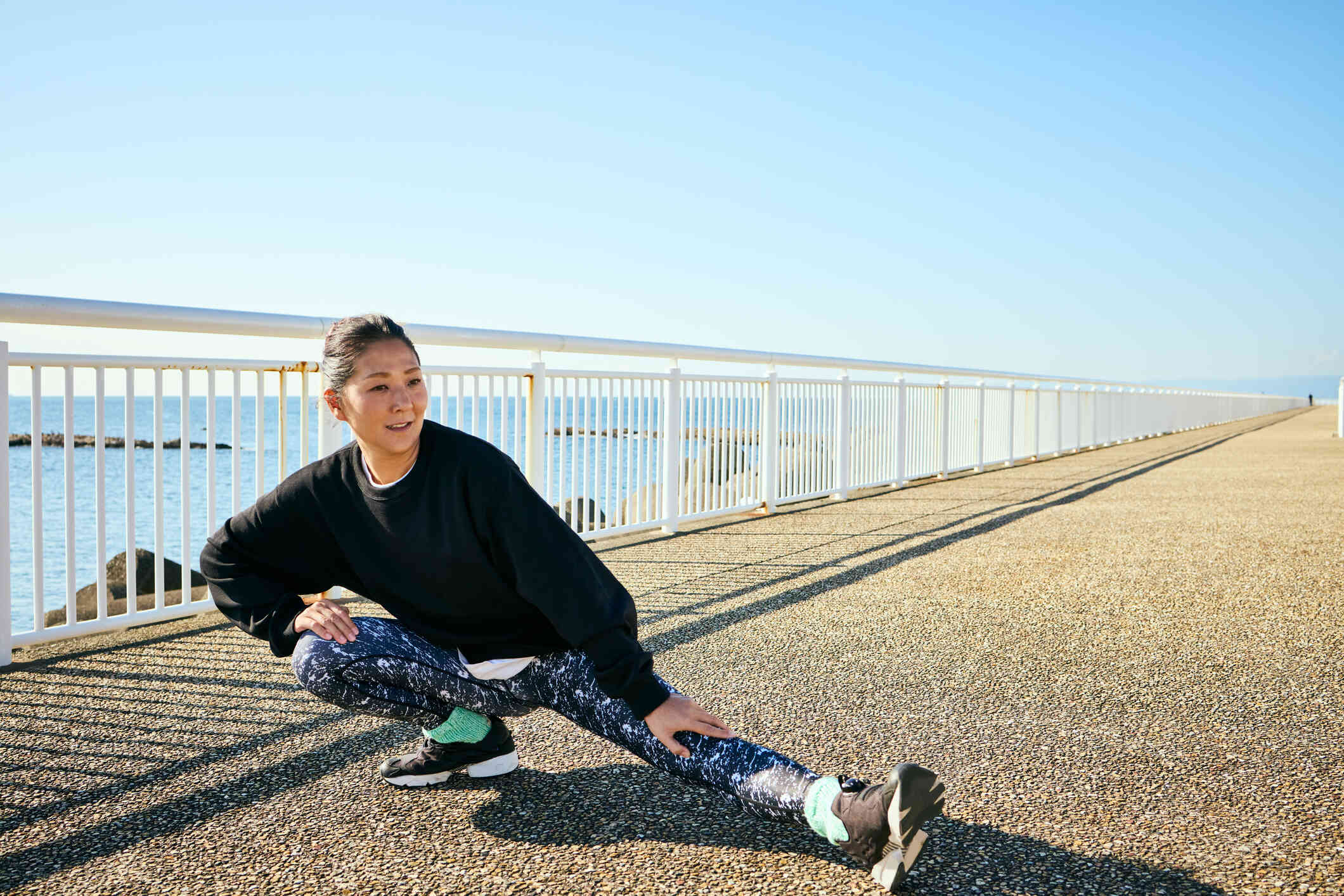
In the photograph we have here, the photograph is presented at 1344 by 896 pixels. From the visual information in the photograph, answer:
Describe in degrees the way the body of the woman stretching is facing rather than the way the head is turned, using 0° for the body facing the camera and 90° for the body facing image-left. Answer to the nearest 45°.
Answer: approximately 0°

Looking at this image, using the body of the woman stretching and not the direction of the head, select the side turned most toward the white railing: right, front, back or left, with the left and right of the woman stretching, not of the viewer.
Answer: back

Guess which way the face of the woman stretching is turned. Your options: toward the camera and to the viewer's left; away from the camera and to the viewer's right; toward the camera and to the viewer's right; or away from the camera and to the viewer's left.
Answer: toward the camera and to the viewer's right
